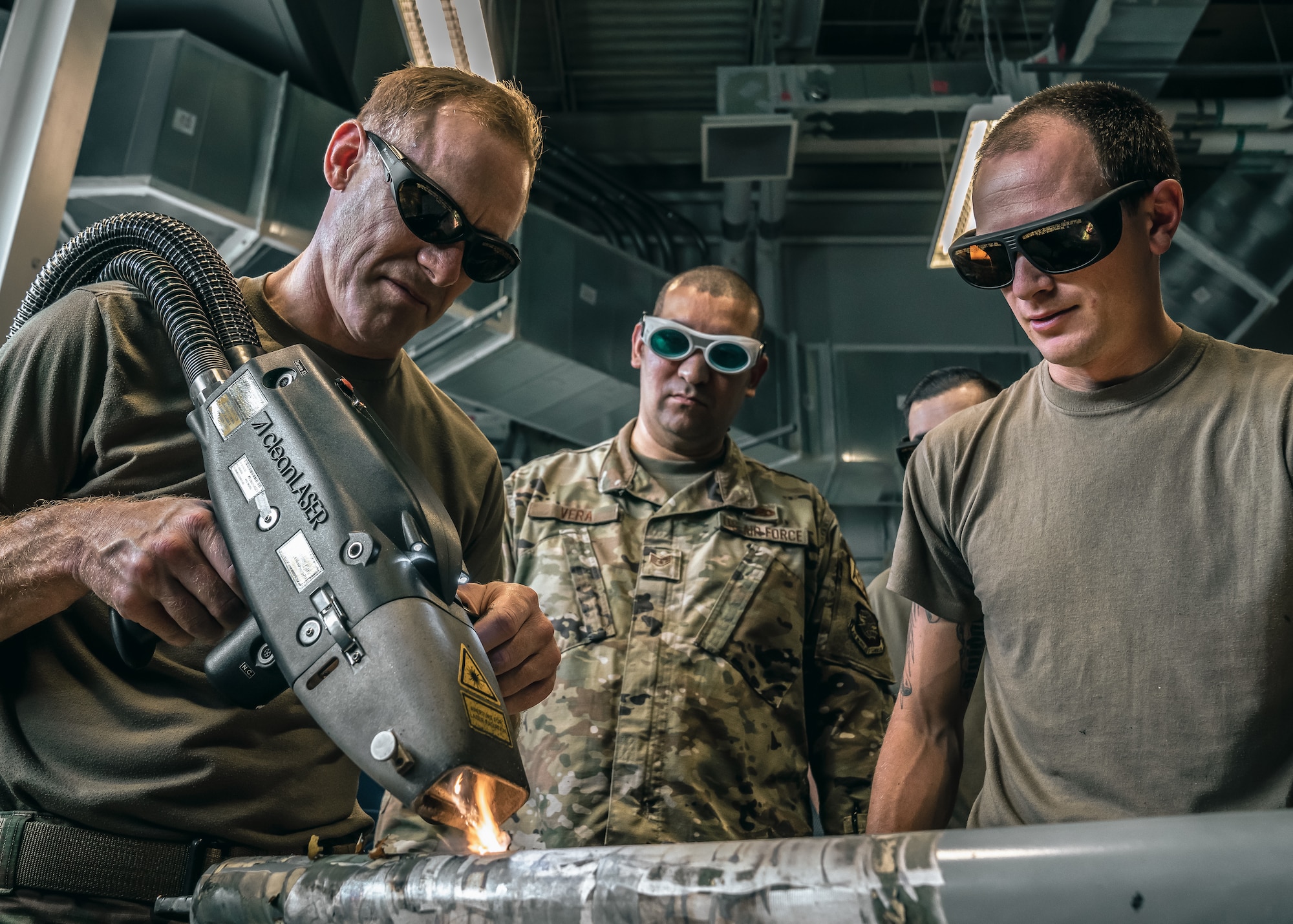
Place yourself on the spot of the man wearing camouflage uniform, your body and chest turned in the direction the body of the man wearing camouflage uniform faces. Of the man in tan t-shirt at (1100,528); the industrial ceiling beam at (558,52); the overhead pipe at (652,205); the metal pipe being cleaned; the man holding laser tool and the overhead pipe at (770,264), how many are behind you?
3

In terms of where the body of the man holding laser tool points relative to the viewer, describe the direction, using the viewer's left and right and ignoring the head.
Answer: facing the viewer and to the right of the viewer

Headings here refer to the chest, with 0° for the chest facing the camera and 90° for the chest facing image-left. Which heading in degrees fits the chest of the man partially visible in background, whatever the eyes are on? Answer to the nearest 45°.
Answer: approximately 45°

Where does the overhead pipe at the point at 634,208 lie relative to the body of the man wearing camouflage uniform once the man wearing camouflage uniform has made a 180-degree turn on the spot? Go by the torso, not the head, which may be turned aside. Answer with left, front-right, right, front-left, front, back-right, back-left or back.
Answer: front

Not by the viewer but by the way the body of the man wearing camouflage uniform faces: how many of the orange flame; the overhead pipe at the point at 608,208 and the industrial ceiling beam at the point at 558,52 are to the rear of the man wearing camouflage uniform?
2

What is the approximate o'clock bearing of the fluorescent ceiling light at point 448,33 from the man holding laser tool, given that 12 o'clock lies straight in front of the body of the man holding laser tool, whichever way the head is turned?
The fluorescent ceiling light is roughly at 8 o'clock from the man holding laser tool.

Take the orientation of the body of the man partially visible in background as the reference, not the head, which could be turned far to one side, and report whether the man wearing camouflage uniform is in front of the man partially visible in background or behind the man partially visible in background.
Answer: in front

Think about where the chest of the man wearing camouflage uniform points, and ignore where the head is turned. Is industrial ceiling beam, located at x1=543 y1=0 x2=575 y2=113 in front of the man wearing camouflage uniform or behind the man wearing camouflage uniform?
behind

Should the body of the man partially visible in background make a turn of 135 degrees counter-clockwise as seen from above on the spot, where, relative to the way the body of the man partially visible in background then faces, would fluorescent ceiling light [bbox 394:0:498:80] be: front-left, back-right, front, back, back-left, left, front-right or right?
back

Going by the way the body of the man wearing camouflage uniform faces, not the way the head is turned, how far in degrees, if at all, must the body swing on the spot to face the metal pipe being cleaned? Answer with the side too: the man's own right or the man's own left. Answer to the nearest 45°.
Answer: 0° — they already face it
